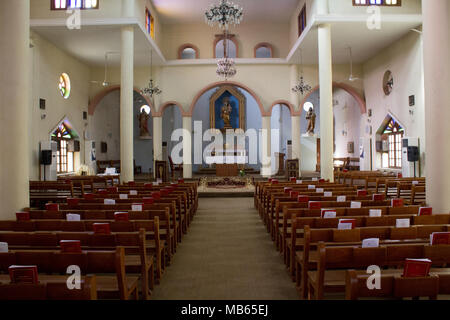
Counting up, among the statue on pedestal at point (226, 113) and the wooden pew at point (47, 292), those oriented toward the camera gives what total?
1

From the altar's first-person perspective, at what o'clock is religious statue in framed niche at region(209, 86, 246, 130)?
The religious statue in framed niche is roughly at 6 o'clock from the altar.

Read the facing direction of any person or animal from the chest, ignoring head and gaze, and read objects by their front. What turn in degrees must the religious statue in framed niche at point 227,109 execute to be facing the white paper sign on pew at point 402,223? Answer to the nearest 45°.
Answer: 0° — it already faces it

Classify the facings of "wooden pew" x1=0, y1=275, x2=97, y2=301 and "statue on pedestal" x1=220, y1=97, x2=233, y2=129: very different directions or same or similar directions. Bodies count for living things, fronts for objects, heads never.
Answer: very different directions

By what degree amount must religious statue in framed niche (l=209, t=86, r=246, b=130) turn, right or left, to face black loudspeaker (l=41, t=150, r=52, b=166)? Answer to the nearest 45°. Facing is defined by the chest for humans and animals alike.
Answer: approximately 45° to its right

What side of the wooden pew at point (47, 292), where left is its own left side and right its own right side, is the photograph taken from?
back

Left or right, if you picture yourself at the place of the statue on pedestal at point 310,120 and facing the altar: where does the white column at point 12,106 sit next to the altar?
left

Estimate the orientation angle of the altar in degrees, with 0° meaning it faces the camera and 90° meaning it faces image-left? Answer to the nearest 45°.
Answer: approximately 0°

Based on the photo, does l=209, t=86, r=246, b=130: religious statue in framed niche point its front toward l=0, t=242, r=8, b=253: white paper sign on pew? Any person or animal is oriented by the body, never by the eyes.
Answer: yes

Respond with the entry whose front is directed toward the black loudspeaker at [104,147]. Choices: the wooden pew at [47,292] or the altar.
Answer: the wooden pew
